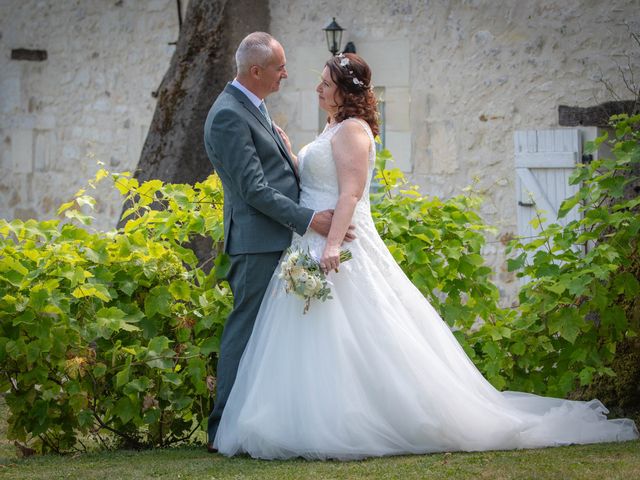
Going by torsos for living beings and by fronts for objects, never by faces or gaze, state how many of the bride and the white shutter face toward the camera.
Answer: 1

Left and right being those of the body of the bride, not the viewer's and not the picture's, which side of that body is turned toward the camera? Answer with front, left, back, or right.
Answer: left

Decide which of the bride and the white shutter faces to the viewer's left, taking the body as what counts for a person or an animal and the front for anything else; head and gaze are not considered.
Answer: the bride

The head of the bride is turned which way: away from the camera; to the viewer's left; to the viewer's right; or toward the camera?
to the viewer's left

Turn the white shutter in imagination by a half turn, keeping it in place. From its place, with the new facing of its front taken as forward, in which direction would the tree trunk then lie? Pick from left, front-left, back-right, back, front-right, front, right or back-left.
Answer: left

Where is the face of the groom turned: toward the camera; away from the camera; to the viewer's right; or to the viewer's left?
to the viewer's right

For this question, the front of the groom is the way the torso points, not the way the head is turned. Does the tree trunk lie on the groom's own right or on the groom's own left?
on the groom's own left

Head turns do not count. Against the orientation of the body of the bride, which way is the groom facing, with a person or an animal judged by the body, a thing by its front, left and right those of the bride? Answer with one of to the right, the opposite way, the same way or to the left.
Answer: the opposite way

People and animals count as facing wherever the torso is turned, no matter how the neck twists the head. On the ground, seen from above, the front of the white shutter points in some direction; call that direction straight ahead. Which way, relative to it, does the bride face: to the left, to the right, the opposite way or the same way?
to the right

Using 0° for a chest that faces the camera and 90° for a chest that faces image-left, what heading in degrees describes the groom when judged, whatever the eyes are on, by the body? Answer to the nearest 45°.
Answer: approximately 270°

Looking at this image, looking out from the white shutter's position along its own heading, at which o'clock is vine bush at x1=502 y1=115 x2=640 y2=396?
The vine bush is roughly at 12 o'clock from the white shutter.

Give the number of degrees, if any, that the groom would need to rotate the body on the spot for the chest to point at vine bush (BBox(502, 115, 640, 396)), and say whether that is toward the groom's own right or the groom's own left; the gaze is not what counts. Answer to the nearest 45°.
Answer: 0° — they already face it
